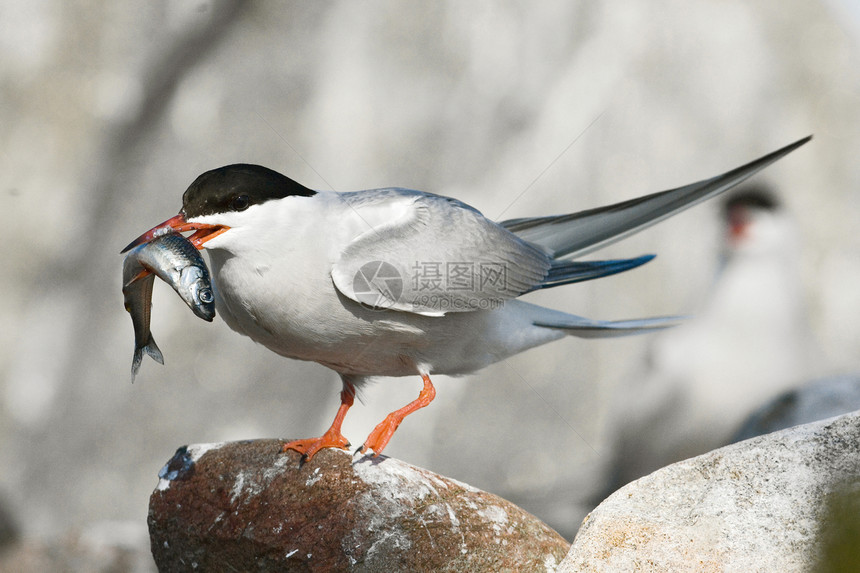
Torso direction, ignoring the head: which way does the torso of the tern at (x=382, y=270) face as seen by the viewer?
to the viewer's left

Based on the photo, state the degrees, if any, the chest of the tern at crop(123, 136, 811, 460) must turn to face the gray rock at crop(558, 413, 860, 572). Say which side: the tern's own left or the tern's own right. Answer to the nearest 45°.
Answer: approximately 135° to the tern's own left

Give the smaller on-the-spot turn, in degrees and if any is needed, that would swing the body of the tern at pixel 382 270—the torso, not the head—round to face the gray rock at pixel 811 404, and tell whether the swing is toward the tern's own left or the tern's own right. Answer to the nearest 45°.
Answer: approximately 135° to the tern's own right

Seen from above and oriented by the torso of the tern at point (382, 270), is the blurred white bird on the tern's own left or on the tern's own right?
on the tern's own right
